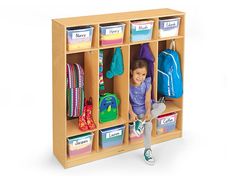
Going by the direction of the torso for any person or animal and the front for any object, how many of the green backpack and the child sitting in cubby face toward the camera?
2

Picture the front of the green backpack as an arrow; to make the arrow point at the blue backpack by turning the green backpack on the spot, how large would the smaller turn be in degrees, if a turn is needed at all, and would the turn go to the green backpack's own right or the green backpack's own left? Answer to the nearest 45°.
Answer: approximately 135° to the green backpack's own left

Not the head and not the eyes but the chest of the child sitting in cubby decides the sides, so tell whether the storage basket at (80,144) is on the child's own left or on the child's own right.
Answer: on the child's own right

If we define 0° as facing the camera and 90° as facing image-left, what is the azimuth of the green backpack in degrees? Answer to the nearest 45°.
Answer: approximately 0°

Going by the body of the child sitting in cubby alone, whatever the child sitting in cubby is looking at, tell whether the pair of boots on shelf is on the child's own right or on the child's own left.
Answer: on the child's own right

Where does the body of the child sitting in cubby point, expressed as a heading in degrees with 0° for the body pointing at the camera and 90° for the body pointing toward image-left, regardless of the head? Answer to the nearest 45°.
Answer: approximately 0°
